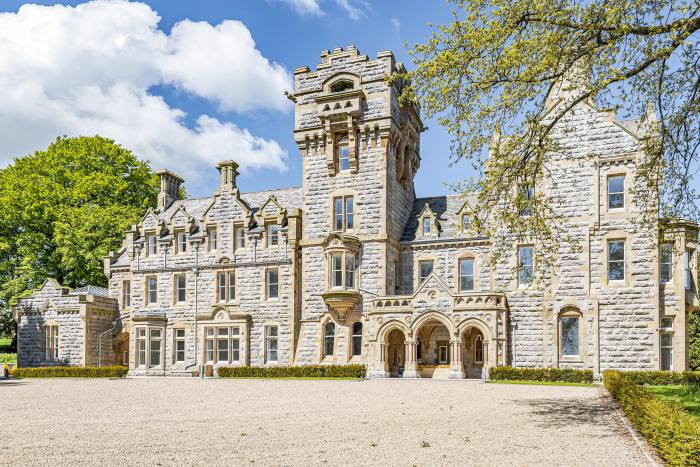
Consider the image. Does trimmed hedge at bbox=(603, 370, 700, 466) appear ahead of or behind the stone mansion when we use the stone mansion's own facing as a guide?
ahead

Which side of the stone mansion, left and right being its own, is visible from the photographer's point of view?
front

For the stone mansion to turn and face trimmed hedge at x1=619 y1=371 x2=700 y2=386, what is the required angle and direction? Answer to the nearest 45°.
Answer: approximately 45° to its left

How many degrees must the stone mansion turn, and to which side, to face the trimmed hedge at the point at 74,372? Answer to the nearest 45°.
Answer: approximately 90° to its right

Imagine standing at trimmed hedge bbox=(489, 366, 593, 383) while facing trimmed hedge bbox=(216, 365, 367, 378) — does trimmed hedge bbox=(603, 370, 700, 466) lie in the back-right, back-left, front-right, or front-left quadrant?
back-left
